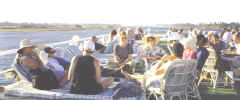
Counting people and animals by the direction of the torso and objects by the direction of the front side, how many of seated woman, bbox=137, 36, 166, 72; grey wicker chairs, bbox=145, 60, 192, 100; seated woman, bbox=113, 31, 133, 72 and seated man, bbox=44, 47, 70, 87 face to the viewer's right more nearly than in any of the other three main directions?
1

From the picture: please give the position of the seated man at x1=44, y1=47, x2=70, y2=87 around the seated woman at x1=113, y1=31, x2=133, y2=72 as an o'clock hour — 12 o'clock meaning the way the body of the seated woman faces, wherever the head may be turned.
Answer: The seated man is roughly at 1 o'clock from the seated woman.

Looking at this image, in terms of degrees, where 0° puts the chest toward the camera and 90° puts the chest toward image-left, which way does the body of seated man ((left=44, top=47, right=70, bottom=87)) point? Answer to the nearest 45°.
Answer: approximately 270°

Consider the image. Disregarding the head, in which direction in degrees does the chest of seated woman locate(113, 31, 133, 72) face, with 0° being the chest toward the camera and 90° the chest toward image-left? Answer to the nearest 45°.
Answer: approximately 0°

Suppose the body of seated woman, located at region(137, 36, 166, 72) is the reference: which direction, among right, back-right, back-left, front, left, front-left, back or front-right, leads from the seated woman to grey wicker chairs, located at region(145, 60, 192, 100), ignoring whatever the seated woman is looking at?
front

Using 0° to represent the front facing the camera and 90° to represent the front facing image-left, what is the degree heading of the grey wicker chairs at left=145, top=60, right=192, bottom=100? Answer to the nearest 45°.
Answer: approximately 135°

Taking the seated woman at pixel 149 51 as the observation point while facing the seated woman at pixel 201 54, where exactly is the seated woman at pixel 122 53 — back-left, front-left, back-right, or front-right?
back-right

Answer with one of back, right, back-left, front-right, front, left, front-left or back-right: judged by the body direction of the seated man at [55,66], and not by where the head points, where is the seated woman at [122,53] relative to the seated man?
front-left

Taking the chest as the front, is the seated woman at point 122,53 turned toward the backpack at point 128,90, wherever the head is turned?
yes

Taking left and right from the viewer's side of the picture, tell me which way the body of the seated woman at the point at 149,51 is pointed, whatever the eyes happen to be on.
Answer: facing the viewer

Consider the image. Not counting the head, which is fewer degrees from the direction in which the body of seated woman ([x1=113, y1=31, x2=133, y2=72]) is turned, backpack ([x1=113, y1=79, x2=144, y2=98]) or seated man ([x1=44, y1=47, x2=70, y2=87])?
the backpack
